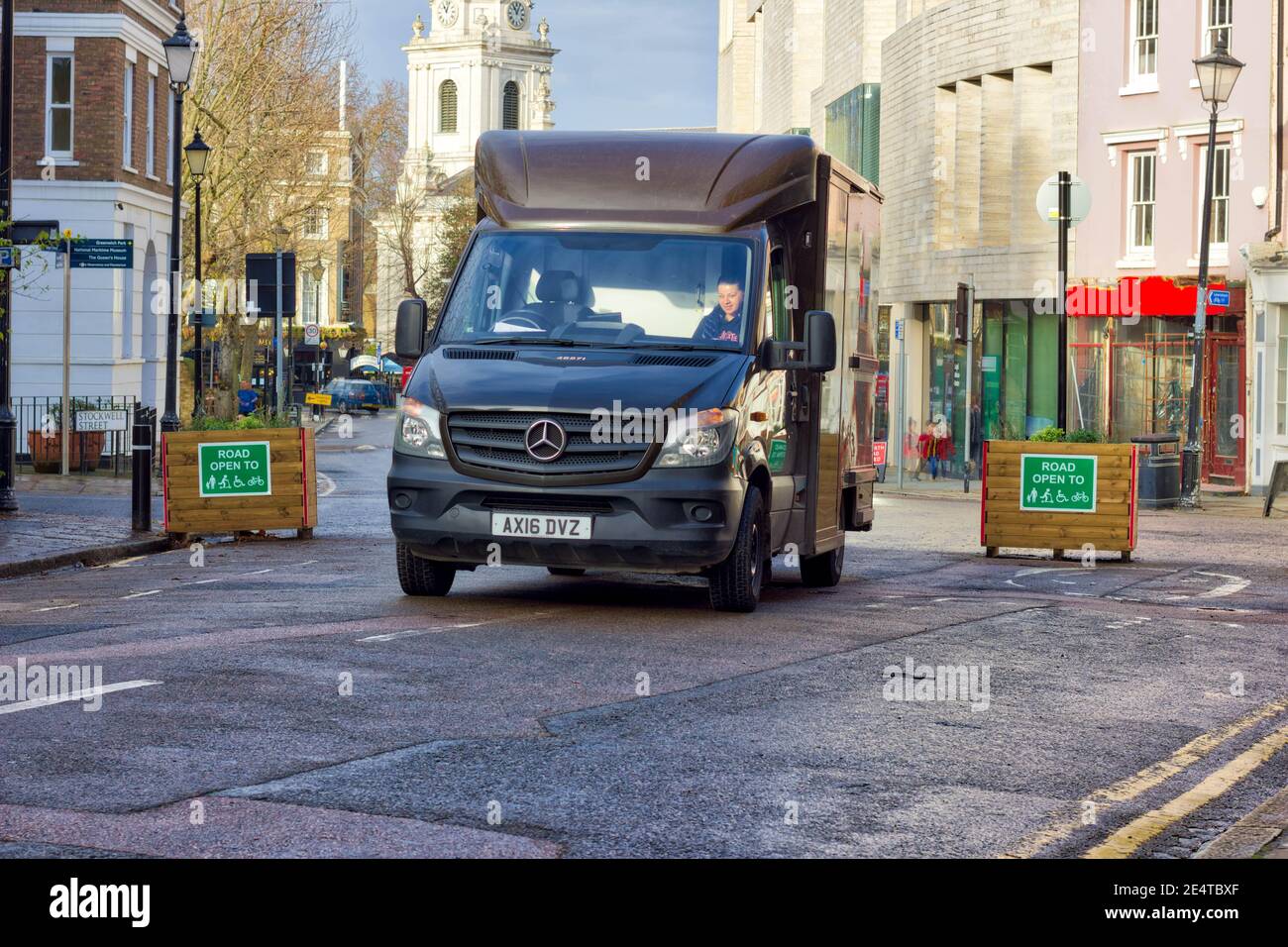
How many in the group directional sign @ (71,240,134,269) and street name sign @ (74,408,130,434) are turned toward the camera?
2

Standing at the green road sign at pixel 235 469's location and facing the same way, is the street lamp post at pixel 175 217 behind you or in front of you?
behind

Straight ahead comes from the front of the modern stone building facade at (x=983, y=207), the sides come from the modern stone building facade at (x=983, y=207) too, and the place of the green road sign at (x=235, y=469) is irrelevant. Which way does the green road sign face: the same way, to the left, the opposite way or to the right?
to the left

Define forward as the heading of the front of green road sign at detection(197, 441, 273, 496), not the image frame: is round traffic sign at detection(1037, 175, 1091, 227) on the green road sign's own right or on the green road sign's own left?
on the green road sign's own left

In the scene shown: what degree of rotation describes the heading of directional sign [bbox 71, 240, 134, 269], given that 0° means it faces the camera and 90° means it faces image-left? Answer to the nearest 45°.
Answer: approximately 0°
